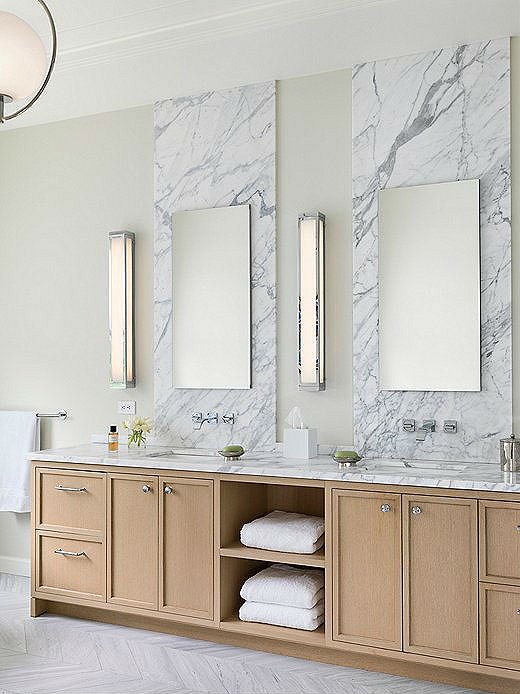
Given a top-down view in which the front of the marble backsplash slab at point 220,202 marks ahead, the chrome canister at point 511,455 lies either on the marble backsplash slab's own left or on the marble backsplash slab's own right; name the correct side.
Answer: on the marble backsplash slab's own left
